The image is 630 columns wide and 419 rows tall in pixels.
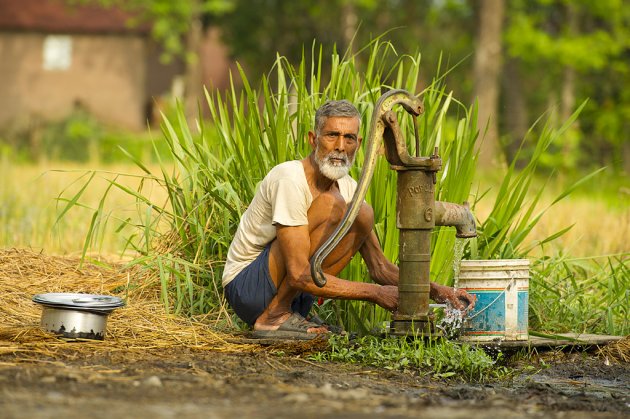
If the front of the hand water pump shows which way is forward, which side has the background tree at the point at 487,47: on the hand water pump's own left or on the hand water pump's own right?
on the hand water pump's own left

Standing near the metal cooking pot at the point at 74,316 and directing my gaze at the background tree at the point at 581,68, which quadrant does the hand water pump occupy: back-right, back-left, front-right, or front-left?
front-right

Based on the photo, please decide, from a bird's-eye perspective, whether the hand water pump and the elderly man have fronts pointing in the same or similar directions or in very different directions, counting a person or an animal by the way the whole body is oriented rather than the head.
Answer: same or similar directions

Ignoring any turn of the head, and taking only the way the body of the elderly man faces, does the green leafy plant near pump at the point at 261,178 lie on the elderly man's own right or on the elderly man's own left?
on the elderly man's own left

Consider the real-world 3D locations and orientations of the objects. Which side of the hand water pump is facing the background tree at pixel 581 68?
left

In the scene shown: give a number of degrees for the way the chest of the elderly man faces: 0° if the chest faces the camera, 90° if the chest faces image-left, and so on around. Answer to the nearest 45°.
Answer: approximately 270°

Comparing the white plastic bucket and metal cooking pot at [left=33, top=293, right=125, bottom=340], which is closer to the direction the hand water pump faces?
the white plastic bucket

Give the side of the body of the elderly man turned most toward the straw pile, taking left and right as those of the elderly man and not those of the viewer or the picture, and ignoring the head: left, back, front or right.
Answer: back

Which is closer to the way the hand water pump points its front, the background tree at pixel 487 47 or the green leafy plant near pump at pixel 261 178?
the background tree

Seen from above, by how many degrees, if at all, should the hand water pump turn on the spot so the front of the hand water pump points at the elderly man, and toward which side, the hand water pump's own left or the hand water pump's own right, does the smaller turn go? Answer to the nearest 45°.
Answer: approximately 180°

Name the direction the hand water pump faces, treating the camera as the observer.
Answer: facing to the right of the viewer

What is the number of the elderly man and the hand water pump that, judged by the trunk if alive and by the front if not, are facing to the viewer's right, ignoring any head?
2

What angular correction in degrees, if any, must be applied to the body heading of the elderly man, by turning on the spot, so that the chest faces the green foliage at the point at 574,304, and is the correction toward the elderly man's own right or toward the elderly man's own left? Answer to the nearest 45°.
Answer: approximately 45° to the elderly man's own left

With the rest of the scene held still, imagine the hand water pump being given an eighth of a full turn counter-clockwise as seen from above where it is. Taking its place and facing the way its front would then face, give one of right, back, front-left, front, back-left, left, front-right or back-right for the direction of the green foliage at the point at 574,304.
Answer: front

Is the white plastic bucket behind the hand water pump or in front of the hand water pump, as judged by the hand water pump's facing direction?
in front

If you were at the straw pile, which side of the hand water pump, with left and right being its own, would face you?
back

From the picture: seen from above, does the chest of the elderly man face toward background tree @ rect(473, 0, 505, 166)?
no
